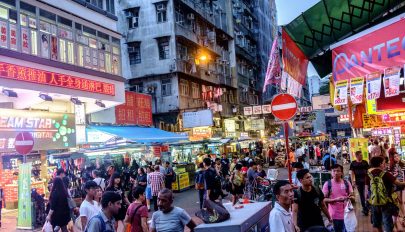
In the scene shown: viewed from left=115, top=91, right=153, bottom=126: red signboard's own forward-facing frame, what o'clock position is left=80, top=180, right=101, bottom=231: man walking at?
The man walking is roughly at 12 o'clock from the red signboard.

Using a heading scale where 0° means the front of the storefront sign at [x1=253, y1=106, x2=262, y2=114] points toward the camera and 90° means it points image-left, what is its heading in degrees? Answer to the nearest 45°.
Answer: approximately 0°

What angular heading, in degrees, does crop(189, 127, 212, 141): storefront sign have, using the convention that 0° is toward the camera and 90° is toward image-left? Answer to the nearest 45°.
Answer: approximately 0°
